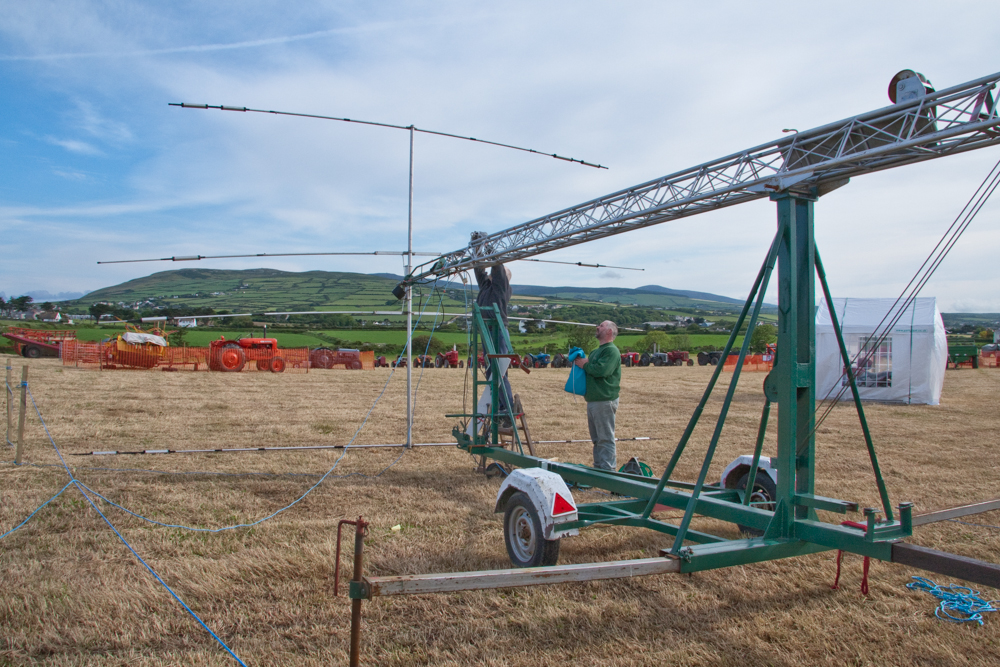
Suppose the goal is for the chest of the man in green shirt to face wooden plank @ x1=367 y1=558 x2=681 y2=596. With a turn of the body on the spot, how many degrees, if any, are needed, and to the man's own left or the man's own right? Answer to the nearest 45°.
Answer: approximately 90° to the man's own left

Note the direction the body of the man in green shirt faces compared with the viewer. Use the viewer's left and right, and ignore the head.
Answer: facing to the left of the viewer

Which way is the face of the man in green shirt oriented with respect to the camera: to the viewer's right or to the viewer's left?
to the viewer's left
